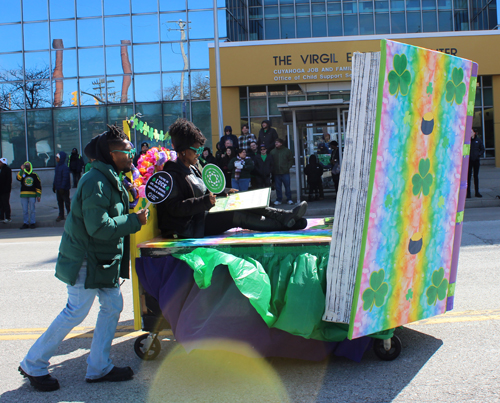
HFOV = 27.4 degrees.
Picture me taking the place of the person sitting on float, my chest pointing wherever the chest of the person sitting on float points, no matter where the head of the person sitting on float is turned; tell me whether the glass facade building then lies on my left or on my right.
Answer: on my left

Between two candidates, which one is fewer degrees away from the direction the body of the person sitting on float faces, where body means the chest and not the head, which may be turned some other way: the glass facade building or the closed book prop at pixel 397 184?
the closed book prop

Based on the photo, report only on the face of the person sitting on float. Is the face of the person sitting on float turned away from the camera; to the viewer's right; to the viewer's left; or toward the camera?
to the viewer's right

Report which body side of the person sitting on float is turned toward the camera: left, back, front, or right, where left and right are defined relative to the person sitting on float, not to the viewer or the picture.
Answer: right

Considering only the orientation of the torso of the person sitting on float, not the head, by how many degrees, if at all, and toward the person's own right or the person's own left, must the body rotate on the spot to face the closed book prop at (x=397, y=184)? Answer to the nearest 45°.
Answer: approximately 45° to the person's own right
